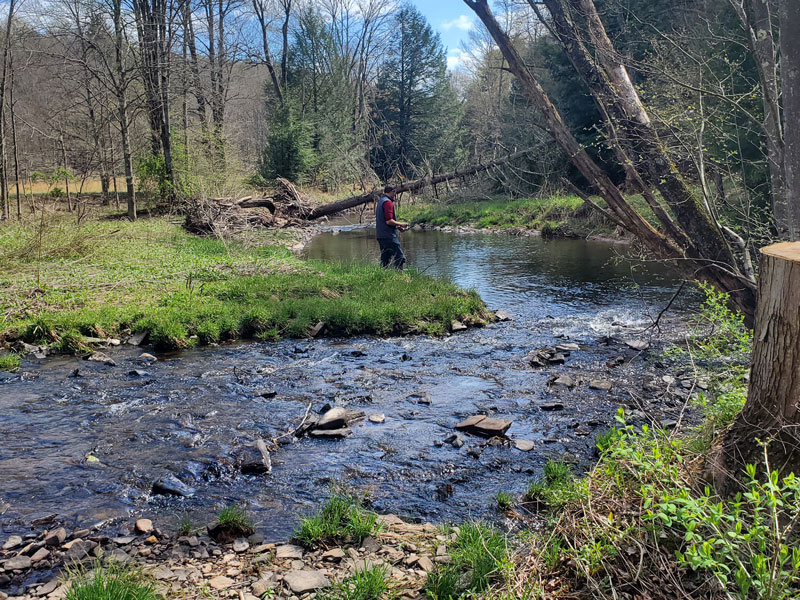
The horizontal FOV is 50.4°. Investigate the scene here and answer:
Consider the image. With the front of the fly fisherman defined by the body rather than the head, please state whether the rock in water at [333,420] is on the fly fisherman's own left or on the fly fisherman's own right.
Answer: on the fly fisherman's own right

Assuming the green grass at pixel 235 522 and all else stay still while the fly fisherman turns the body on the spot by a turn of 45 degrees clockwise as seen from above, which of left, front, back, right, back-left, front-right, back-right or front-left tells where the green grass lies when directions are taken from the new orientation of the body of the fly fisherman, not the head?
front-right

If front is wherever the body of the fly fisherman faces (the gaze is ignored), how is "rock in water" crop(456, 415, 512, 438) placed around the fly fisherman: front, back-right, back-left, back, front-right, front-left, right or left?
right

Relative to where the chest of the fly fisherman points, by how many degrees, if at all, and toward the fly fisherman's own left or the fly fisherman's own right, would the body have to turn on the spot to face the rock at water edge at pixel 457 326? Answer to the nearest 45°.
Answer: approximately 90° to the fly fisherman's own right

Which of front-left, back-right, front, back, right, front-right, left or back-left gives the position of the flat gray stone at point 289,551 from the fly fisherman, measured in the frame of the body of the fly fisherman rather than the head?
right

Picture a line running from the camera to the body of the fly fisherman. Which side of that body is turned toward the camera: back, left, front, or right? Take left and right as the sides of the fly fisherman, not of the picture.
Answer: right

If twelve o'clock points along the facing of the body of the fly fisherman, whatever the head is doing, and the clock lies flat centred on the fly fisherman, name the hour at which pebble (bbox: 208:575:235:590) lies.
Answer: The pebble is roughly at 3 o'clock from the fly fisherman.

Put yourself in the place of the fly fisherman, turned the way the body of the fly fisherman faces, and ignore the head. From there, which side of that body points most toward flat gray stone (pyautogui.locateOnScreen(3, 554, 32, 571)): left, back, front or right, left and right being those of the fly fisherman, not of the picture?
right

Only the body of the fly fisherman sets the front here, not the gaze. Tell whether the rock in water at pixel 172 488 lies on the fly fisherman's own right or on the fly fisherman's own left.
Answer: on the fly fisherman's own right
